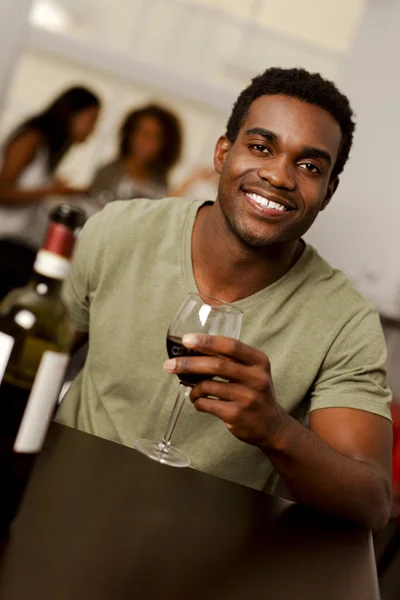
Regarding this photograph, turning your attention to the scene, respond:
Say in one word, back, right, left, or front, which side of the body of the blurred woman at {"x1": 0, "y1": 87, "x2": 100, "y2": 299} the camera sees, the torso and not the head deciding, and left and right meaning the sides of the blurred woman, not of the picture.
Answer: right

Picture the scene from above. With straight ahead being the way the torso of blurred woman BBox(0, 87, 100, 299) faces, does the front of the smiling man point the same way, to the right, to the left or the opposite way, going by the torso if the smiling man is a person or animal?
to the right
